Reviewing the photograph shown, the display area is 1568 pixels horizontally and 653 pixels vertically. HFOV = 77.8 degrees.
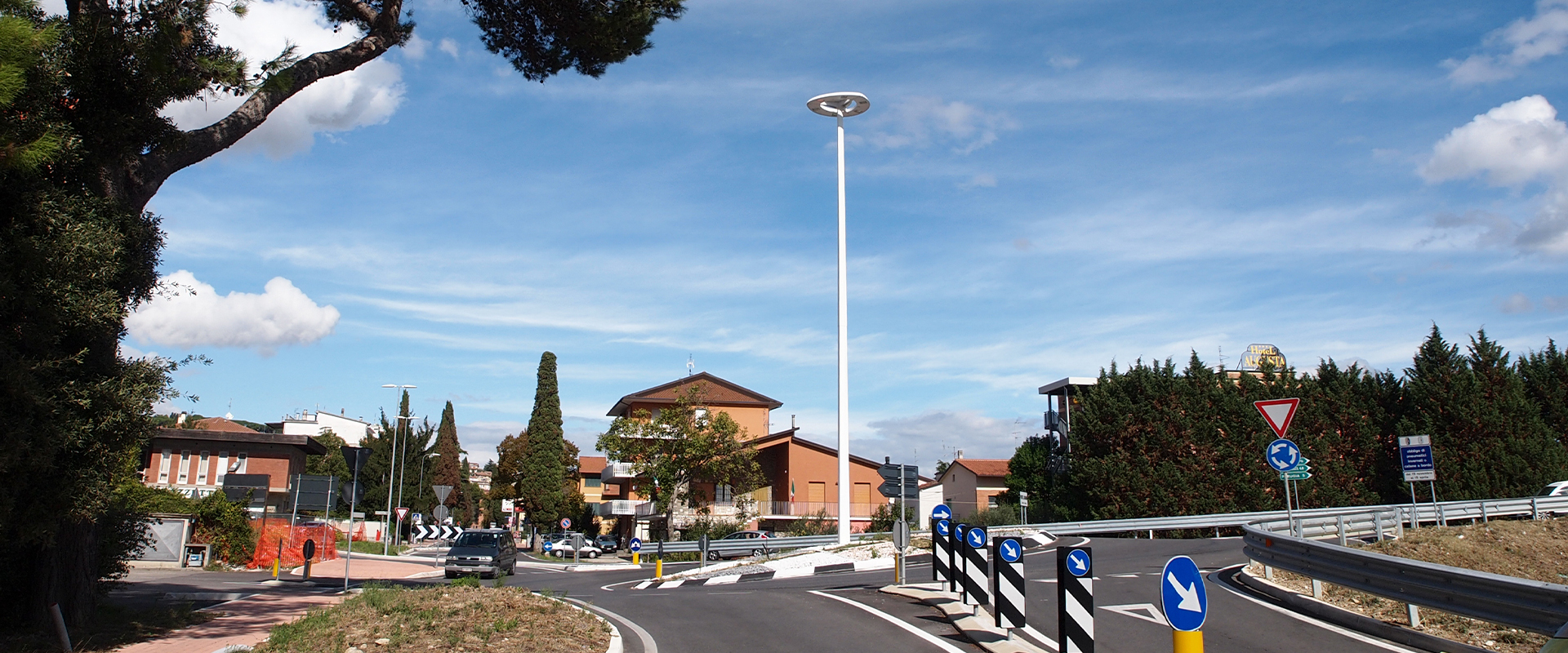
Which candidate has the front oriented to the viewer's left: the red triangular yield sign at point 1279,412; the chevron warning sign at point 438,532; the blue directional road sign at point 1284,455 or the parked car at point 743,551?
the parked car

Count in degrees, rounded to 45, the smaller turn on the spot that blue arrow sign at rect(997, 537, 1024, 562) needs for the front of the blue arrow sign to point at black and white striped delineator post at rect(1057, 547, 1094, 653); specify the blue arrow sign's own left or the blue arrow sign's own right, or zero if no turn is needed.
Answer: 0° — it already faces it

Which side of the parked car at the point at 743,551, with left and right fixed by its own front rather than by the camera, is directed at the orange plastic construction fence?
front

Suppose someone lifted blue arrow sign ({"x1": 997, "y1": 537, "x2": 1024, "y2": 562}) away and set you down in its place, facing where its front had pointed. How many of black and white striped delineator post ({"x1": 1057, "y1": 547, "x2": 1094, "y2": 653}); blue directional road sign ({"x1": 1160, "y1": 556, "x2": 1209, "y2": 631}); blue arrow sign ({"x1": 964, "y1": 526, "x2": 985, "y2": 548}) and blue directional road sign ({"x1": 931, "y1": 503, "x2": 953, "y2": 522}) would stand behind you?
2

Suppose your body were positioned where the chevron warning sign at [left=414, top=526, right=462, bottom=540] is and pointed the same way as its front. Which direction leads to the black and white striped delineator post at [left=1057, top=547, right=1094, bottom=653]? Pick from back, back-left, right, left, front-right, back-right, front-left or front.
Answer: front

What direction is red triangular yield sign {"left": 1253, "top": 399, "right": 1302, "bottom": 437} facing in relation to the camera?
toward the camera

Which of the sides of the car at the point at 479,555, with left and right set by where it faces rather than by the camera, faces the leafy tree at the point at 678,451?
back

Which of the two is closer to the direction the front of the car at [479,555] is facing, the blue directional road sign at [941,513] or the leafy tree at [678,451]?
the blue directional road sign

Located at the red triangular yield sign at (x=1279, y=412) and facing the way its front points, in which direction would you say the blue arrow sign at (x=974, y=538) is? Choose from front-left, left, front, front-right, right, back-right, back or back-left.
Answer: front-right

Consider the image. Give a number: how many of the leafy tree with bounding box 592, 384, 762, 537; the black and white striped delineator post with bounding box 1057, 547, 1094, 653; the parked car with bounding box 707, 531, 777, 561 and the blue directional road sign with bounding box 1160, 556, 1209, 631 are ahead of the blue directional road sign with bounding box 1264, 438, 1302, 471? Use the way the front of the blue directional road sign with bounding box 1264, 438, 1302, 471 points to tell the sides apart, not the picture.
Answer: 2

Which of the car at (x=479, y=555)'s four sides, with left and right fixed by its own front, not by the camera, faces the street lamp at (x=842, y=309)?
left

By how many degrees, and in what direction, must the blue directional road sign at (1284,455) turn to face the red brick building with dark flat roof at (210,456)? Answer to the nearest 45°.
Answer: approximately 90° to its right

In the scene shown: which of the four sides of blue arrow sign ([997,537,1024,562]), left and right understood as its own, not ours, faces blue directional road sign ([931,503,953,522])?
back

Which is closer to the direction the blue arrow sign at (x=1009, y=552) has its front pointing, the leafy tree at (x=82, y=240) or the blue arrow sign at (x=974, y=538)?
the leafy tree

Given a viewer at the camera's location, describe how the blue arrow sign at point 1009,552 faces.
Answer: facing the viewer

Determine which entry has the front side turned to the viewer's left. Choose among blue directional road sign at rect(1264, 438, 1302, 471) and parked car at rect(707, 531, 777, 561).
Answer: the parked car

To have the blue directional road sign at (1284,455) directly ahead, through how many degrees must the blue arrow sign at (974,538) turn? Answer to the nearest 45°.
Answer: approximately 135° to its left
